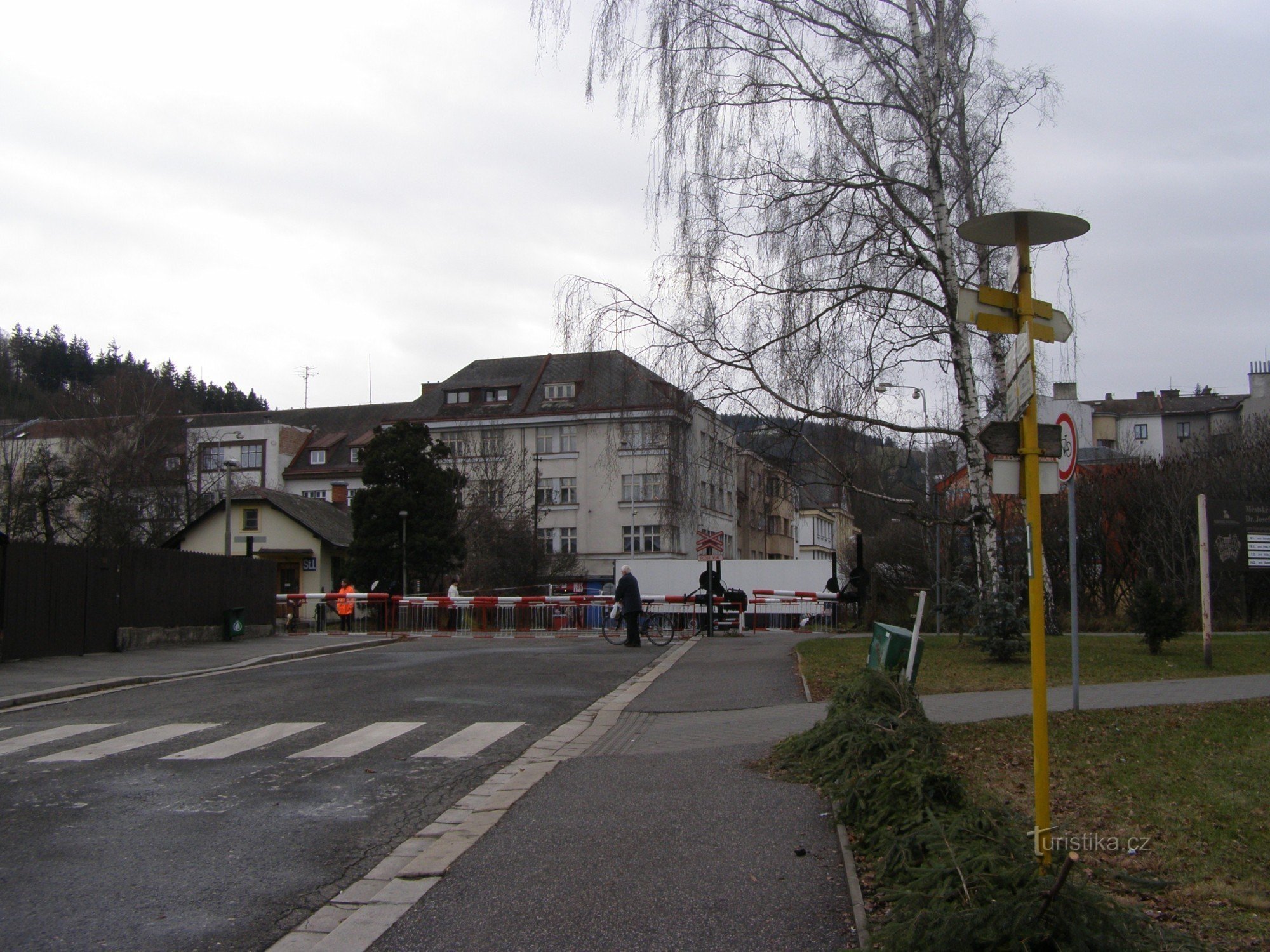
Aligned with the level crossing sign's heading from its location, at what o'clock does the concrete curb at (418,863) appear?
The concrete curb is roughly at 12 o'clock from the level crossing sign.

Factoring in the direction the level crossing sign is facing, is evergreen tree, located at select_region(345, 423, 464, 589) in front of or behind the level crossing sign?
behind

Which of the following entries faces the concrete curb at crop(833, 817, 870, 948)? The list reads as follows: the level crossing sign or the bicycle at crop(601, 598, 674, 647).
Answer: the level crossing sign

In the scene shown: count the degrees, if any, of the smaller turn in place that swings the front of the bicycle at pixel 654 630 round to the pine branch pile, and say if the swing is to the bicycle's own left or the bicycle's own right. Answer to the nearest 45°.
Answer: approximately 90° to the bicycle's own left

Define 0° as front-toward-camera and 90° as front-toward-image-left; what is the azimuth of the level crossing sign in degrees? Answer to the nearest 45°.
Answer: approximately 0°

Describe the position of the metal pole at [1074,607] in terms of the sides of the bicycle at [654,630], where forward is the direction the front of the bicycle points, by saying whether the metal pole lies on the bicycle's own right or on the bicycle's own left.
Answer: on the bicycle's own left

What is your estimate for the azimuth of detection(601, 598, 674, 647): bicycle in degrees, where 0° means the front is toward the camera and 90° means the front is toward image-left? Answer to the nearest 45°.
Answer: approximately 90°

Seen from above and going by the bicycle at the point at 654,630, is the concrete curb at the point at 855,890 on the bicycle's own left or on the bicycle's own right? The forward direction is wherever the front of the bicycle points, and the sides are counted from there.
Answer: on the bicycle's own left

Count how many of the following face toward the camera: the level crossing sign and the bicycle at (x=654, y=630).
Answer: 1

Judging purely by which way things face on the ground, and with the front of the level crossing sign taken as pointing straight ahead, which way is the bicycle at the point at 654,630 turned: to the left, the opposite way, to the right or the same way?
to the right

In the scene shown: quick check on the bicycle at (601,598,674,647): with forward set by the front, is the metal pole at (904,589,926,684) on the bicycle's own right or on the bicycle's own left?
on the bicycle's own left

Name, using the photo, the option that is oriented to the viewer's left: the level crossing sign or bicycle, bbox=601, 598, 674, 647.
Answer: the bicycle
